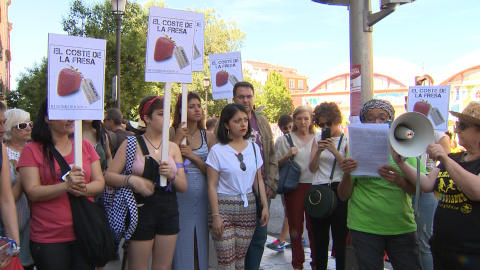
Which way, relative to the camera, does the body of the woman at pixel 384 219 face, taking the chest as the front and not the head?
toward the camera

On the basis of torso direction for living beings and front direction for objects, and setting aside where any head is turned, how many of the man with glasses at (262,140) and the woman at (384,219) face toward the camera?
2

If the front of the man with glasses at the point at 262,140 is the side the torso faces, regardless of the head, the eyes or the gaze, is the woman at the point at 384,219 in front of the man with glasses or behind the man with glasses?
in front

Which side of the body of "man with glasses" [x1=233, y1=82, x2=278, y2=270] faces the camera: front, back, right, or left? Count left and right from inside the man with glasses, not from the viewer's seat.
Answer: front

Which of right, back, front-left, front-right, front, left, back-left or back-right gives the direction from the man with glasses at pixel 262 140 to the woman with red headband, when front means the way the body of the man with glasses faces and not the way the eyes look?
front-right

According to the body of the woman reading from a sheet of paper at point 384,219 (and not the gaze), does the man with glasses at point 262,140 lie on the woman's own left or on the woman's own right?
on the woman's own right

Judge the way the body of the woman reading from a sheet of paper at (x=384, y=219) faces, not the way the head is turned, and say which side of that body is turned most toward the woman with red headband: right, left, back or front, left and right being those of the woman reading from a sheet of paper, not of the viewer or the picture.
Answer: right

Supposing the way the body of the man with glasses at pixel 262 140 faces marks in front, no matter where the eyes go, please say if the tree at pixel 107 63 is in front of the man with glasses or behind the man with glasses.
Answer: behind

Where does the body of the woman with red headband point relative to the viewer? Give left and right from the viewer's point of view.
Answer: facing the viewer and to the right of the viewer

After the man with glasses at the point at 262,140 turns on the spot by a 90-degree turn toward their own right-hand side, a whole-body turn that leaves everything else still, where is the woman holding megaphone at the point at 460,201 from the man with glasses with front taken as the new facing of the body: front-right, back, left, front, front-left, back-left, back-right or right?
back-left

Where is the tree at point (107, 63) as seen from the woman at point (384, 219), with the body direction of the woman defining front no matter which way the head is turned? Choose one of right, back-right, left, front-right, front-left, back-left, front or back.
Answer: back-right
